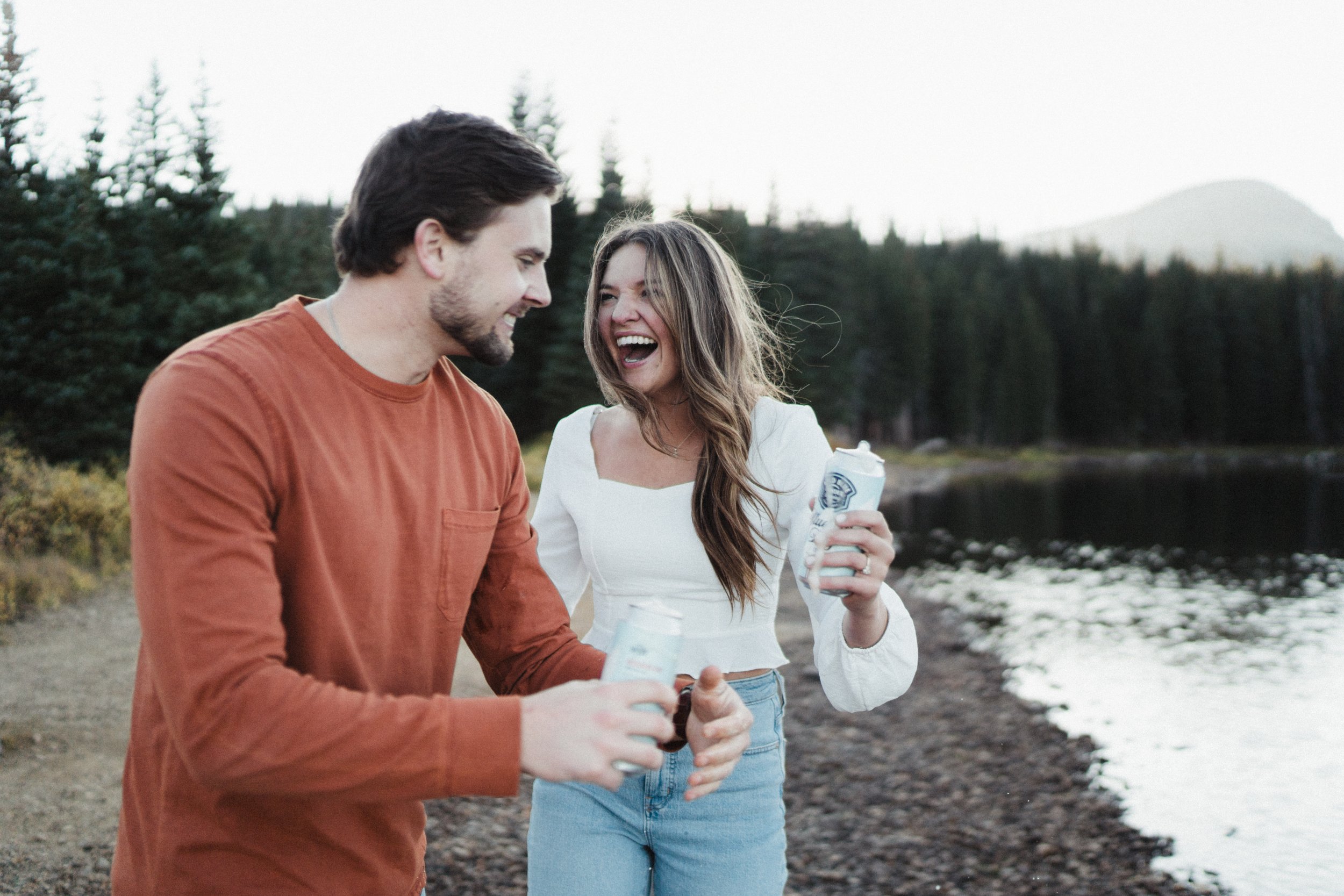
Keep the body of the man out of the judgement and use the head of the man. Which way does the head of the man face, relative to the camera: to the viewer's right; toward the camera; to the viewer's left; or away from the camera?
to the viewer's right

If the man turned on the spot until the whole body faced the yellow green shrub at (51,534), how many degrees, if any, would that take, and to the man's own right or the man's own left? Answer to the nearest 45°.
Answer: approximately 135° to the man's own left

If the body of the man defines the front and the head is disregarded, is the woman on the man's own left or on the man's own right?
on the man's own left

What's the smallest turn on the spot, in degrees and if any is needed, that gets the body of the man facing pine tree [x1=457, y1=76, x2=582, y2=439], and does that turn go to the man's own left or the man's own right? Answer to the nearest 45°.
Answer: approximately 135° to the man's own left

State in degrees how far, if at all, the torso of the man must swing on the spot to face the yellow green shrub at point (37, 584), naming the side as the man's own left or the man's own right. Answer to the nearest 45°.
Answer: approximately 135° to the man's own left

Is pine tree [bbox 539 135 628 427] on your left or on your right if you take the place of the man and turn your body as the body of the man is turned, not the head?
on your left

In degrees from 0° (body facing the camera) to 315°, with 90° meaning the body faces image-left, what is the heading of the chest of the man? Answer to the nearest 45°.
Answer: approximately 315°
